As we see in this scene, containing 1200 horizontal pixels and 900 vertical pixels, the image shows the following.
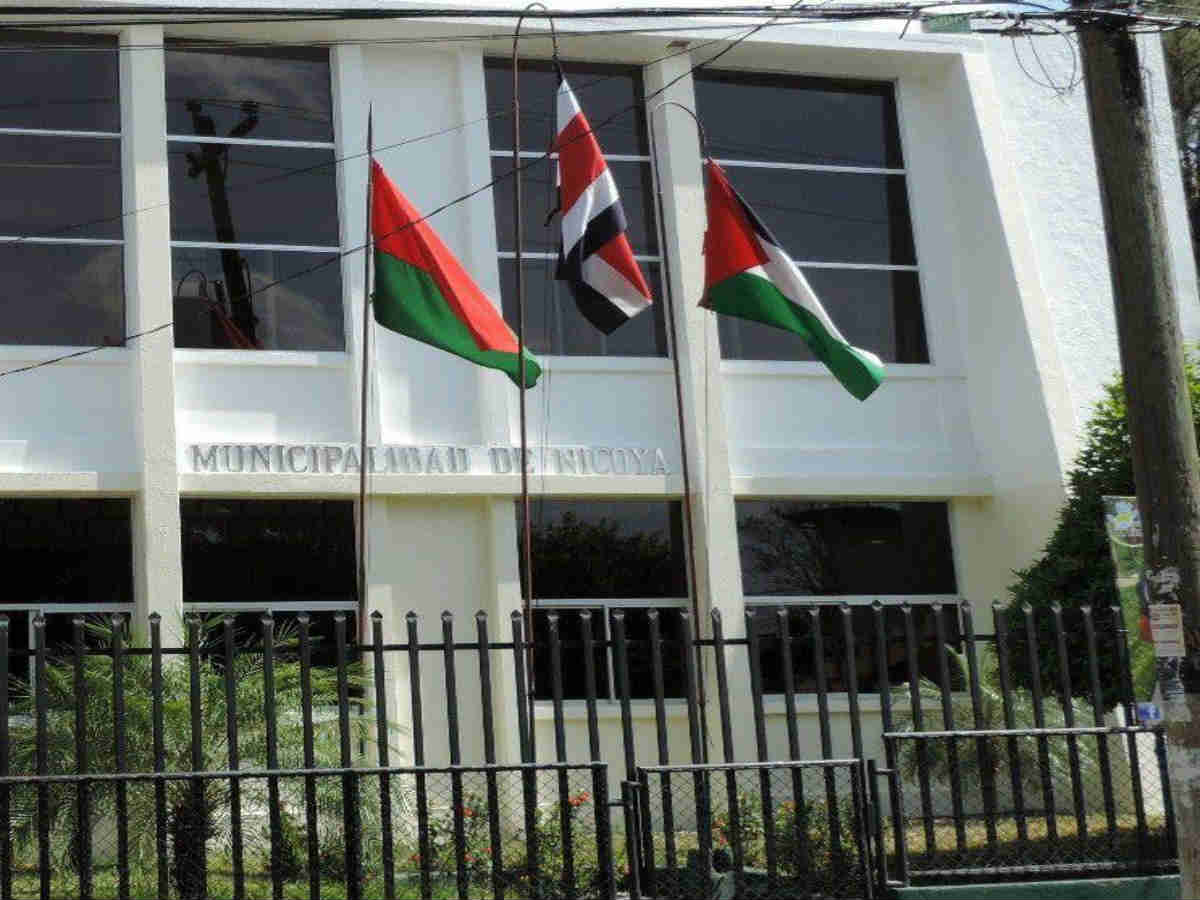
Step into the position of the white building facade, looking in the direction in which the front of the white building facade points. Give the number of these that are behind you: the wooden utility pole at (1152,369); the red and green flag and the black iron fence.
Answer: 0

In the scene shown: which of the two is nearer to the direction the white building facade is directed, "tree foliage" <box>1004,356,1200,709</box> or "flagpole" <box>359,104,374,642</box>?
the flagpole

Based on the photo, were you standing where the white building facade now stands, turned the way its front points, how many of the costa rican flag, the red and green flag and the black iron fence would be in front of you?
3

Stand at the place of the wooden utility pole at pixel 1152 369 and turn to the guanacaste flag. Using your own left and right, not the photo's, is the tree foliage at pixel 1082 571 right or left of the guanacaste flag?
right

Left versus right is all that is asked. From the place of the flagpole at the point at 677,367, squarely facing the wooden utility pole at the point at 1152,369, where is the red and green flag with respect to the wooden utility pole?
right

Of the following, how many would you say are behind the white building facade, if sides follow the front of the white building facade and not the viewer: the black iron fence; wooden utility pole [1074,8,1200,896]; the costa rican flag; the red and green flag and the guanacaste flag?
0

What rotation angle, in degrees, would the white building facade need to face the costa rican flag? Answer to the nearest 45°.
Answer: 0° — it already faces it

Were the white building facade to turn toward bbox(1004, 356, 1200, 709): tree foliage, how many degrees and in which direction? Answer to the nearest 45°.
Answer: approximately 90° to its left

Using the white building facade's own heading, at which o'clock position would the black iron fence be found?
The black iron fence is roughly at 12 o'clock from the white building facade.

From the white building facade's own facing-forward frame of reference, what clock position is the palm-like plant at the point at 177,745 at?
The palm-like plant is roughly at 1 o'clock from the white building facade.

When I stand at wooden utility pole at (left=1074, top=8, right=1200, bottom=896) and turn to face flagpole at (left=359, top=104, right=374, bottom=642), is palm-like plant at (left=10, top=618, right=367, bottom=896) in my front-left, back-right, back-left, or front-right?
front-left

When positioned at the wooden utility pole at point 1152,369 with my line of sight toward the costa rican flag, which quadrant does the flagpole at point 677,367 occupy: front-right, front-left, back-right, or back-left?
front-right

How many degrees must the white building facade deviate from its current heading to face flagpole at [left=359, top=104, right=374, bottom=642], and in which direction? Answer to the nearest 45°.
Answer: approximately 45° to its right

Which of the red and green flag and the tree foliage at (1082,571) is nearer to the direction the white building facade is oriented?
the red and green flag

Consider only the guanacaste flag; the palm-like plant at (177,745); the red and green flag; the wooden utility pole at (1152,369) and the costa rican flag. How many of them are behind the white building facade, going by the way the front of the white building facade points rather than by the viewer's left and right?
0

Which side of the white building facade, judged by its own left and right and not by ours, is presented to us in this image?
front

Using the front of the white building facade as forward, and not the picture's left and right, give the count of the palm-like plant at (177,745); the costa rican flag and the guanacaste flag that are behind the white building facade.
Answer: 0

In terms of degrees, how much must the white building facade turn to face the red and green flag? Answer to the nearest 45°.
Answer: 0° — it already faces it
